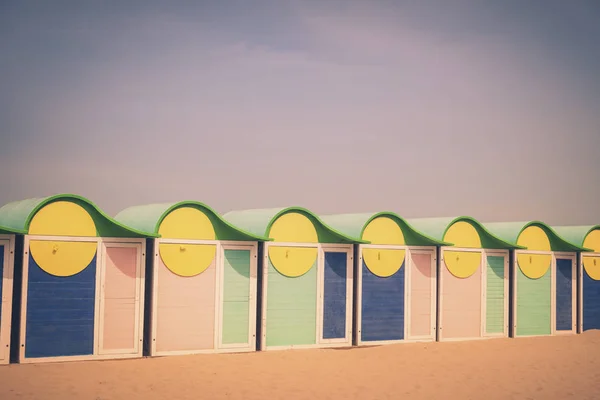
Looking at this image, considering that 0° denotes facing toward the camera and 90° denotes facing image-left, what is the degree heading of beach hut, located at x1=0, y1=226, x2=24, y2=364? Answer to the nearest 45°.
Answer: approximately 0°

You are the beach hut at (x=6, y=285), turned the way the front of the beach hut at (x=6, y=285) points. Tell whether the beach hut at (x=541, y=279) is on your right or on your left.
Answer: on your left

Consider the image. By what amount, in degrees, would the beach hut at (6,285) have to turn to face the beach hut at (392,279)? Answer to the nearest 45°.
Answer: approximately 90° to its left

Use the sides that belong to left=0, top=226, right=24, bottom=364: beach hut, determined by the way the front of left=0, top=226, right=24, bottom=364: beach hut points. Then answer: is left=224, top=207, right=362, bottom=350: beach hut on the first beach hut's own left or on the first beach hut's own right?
on the first beach hut's own left

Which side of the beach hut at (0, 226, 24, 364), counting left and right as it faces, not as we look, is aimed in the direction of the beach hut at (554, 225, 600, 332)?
left
